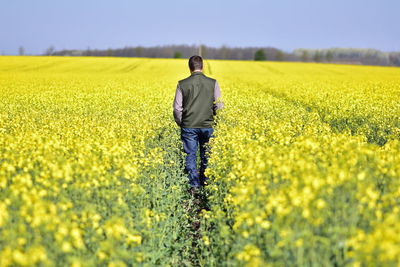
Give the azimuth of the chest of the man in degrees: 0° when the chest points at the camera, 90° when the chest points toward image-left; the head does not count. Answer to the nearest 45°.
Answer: approximately 180°
